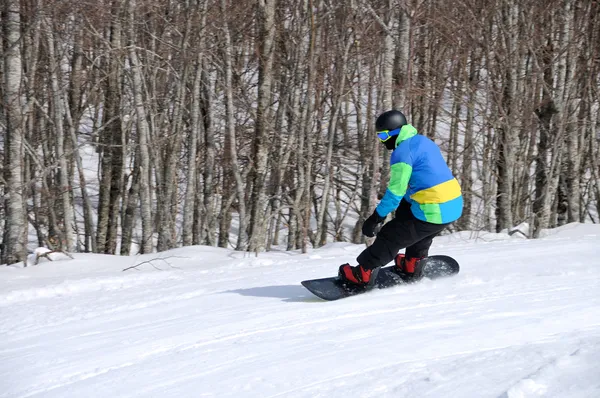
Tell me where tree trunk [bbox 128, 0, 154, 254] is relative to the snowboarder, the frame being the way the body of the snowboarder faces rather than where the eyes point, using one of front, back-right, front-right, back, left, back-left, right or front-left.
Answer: front-right

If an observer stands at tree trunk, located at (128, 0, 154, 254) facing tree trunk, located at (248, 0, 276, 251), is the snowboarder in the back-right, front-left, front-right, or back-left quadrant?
front-right

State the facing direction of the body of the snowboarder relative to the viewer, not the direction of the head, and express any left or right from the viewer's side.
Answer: facing to the left of the viewer

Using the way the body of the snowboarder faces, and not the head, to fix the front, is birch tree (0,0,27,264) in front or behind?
in front

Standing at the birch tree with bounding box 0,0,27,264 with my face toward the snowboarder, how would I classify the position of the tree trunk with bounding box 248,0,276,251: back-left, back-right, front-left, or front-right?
front-left

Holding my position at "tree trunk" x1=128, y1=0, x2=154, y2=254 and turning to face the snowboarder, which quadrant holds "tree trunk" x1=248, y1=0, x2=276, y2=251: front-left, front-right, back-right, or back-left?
front-left

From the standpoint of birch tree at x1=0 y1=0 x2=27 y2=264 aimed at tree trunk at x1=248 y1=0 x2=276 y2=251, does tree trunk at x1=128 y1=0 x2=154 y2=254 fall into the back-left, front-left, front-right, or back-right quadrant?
front-left

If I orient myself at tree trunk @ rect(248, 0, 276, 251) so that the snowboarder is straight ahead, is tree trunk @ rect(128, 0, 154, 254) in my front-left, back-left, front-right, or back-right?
back-right
